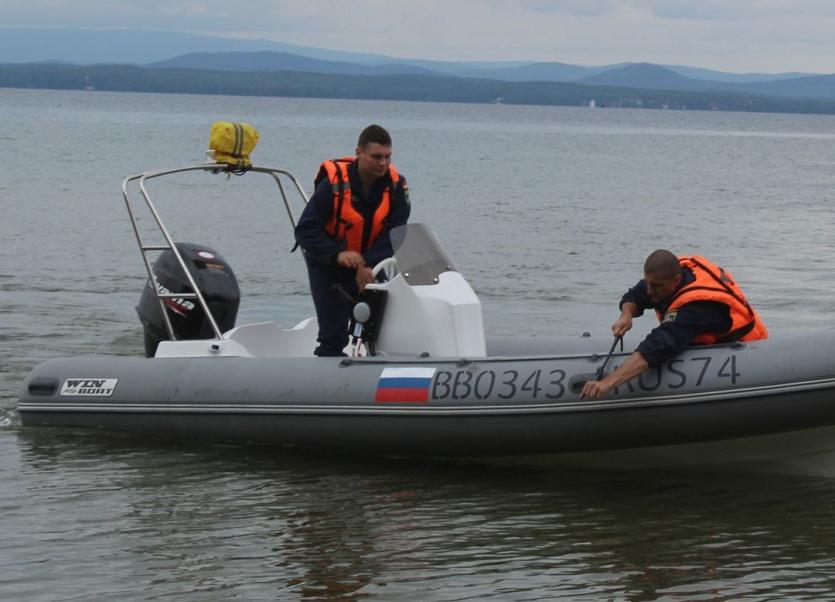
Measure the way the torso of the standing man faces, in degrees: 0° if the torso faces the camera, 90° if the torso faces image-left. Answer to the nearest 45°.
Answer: approximately 315°

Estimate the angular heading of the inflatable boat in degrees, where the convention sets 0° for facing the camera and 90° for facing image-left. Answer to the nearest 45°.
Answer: approximately 270°
